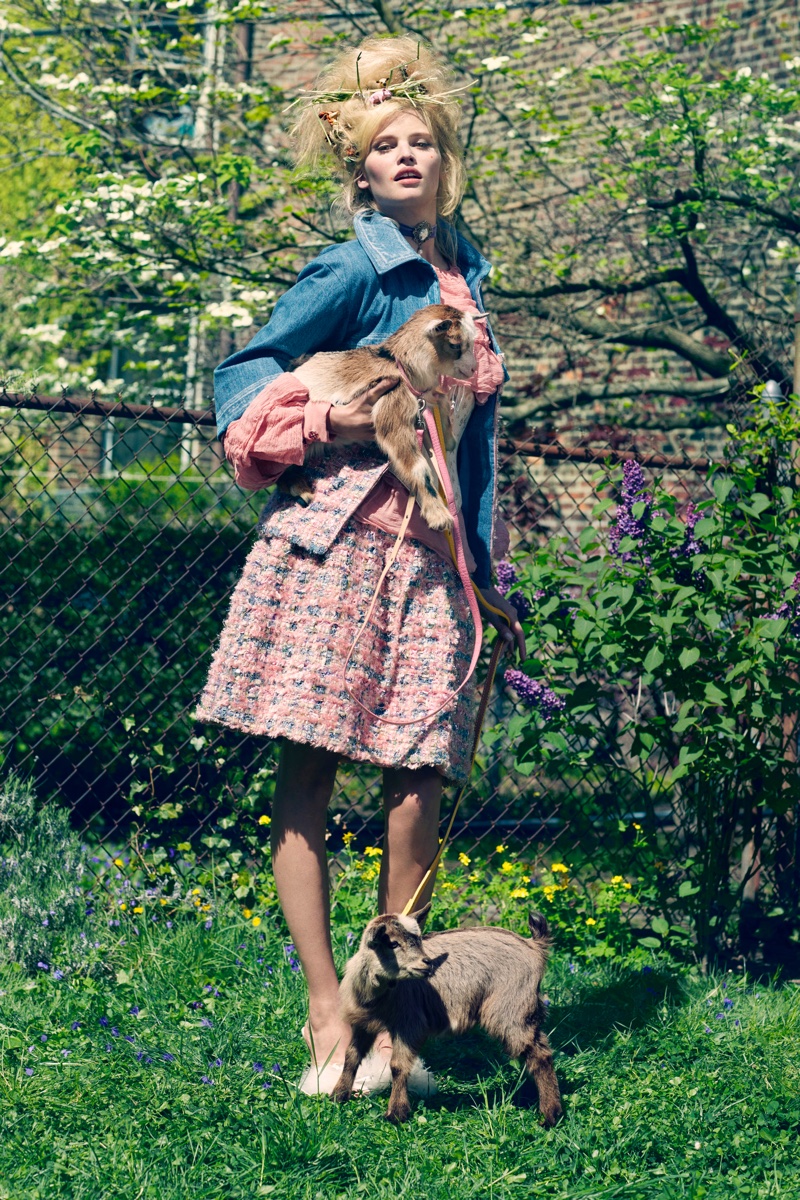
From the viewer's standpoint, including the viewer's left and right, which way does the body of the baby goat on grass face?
facing to the left of the viewer

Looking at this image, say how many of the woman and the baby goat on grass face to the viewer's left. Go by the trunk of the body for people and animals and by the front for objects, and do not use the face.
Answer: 1

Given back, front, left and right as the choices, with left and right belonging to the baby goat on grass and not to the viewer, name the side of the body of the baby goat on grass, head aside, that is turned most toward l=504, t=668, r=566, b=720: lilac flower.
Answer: right

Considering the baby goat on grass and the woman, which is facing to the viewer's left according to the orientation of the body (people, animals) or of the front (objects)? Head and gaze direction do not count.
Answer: the baby goat on grass

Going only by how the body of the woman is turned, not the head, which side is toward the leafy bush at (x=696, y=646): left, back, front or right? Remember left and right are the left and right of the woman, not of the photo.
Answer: left

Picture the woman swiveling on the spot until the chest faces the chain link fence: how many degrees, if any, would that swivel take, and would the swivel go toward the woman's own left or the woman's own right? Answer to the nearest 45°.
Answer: approximately 135° to the woman's own left

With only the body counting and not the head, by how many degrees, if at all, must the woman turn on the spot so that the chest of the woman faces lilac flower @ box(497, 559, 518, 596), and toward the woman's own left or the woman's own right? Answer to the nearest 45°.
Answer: approximately 135° to the woman's own left
